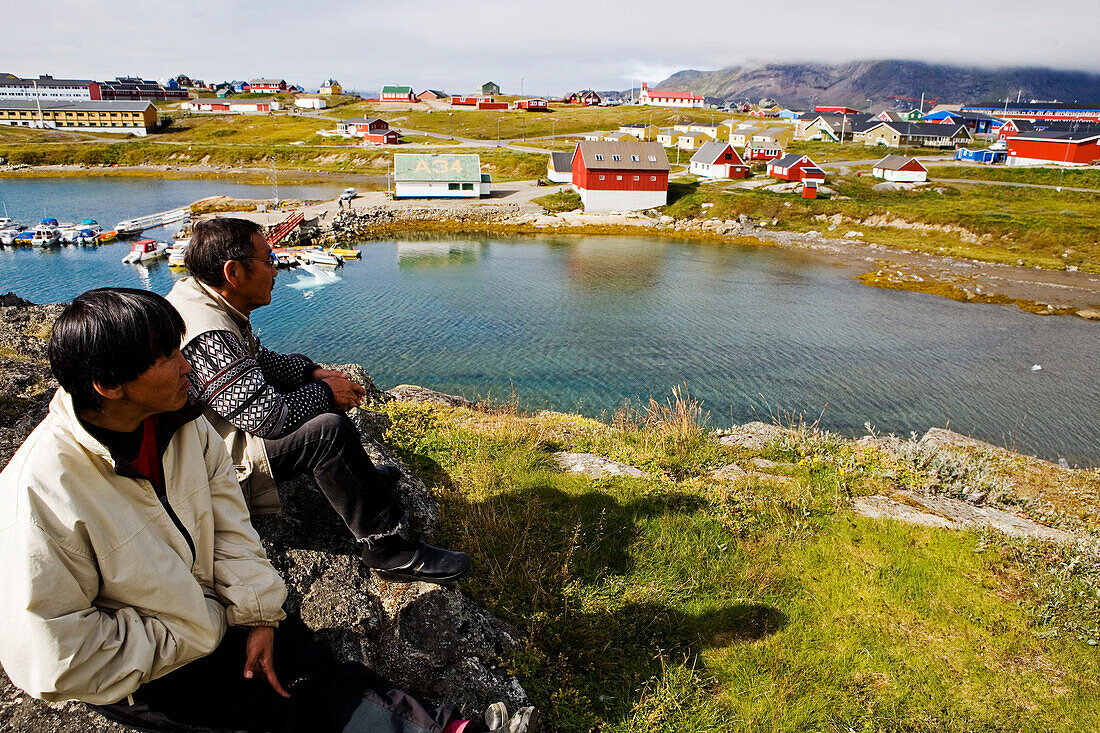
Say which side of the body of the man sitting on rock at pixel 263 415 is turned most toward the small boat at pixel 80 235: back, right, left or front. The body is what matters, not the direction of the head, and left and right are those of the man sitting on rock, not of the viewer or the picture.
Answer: left

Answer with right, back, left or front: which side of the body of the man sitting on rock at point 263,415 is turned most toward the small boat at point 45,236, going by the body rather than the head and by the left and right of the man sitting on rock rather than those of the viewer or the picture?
left

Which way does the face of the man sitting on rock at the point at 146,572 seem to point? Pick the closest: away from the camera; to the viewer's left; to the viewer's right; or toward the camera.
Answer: to the viewer's right

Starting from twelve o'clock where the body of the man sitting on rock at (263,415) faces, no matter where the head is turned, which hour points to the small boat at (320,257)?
The small boat is roughly at 9 o'clock from the man sitting on rock.

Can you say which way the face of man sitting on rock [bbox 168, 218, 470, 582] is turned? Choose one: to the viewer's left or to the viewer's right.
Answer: to the viewer's right

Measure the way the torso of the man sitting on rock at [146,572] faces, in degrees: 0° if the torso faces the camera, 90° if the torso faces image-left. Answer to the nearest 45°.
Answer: approximately 315°

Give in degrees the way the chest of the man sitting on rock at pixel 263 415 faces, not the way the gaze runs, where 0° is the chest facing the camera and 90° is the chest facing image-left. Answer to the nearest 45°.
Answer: approximately 270°
